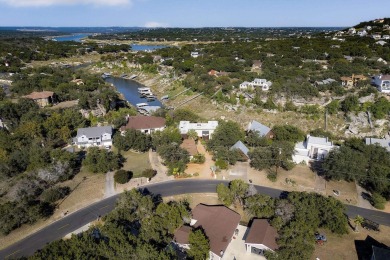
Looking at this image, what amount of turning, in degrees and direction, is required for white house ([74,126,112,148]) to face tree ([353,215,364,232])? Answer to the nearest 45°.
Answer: approximately 45° to its left

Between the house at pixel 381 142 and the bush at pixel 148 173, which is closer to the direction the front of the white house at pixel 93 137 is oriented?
the bush

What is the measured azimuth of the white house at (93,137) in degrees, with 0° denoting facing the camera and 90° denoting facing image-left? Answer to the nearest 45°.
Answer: approximately 0°

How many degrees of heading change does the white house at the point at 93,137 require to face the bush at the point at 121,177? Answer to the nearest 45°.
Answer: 0° — it already faces it

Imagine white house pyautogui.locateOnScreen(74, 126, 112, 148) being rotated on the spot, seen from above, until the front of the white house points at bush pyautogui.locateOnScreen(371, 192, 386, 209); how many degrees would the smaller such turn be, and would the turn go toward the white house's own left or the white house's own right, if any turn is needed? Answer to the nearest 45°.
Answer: approximately 45° to the white house's own left

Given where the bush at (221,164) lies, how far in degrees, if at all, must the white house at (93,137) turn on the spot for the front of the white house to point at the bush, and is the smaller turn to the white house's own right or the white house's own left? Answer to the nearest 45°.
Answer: approximately 45° to the white house's own left

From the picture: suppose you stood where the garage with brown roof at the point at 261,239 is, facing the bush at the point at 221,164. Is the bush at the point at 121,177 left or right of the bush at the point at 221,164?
left

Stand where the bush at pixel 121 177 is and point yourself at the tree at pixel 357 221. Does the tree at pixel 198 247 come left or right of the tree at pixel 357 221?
right

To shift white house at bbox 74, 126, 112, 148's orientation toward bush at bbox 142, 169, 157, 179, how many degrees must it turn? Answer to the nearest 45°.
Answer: approximately 45° to its left

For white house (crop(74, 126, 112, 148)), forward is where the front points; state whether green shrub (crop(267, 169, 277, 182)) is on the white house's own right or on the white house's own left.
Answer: on the white house's own left

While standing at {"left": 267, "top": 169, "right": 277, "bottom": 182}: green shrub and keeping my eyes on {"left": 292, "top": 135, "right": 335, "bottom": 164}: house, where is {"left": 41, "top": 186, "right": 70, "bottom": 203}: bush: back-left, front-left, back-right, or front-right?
back-left

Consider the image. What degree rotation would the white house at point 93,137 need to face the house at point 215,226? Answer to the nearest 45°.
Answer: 0° — it already faces it

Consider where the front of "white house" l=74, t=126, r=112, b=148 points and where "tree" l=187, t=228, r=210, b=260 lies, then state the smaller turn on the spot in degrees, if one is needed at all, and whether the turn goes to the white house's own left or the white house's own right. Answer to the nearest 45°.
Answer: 0° — it already faces it
